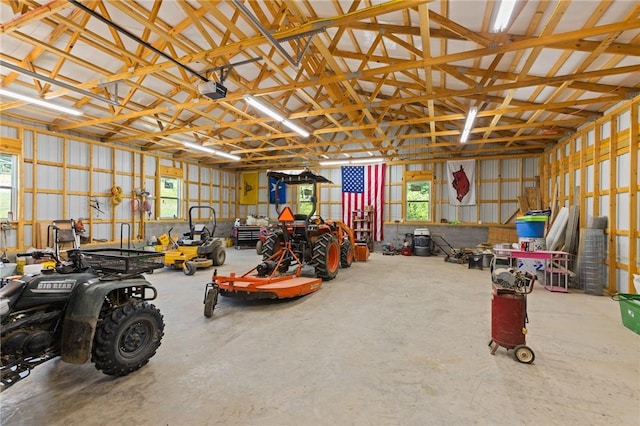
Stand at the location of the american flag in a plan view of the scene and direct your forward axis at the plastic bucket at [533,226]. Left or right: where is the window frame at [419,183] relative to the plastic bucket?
left

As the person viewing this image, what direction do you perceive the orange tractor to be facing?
facing away from the viewer and to the right of the viewer

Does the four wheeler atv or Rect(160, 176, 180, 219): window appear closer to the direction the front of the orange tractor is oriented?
the window

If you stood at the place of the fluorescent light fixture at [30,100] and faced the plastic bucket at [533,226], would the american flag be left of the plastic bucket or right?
left

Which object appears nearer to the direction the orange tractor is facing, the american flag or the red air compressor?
the american flag

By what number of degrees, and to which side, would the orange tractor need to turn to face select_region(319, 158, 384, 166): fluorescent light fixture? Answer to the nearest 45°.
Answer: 0° — it already faces it

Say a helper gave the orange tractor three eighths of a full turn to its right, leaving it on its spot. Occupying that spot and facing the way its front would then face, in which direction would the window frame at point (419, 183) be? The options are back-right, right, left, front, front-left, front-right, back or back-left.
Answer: back-left

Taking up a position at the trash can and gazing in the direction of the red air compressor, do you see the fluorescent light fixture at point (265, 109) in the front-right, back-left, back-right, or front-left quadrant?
front-right

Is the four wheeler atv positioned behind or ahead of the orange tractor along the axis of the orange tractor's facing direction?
behind

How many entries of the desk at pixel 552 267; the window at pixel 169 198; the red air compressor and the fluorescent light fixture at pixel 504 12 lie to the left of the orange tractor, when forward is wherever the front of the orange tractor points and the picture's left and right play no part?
1

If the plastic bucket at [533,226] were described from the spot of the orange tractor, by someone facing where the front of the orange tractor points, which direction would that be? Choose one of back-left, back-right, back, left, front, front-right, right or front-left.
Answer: front-right

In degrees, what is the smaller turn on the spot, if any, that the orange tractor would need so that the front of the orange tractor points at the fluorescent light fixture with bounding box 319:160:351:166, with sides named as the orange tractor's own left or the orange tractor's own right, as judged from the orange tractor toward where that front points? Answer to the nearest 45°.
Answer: approximately 45° to the orange tractor's own left

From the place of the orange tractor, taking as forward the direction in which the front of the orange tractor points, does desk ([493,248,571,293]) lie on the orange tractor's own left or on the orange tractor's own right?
on the orange tractor's own right

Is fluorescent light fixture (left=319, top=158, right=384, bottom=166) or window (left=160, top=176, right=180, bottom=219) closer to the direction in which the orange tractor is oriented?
the fluorescent light fixture

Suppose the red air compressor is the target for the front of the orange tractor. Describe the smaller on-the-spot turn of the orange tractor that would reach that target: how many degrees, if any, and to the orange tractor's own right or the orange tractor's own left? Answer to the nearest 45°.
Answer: approximately 90° to the orange tractor's own right

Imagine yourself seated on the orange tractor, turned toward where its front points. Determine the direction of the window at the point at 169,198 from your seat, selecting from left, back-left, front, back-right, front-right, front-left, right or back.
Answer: left

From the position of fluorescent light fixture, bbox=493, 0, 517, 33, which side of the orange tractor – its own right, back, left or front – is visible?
right
